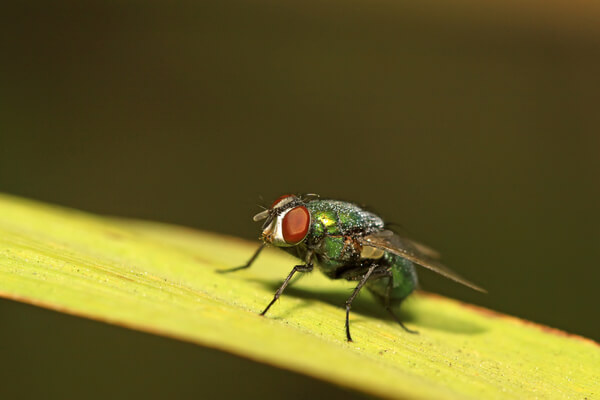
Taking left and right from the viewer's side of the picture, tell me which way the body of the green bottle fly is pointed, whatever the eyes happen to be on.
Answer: facing to the left of the viewer
